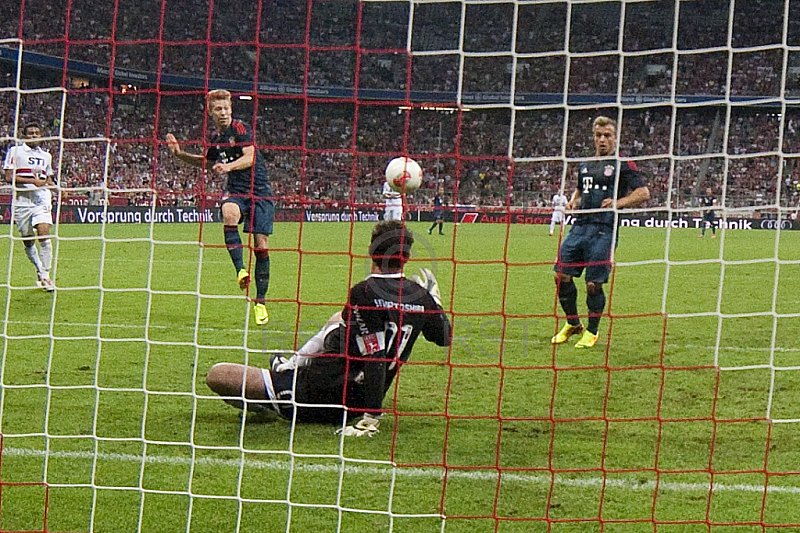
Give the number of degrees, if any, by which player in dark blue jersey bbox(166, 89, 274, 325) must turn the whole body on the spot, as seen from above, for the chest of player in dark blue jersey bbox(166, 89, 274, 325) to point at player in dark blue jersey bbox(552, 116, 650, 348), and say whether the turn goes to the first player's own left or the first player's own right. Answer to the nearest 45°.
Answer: approximately 90° to the first player's own left

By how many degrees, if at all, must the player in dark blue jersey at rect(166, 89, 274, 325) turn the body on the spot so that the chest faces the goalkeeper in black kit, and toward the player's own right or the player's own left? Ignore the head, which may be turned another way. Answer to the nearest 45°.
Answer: approximately 45° to the player's own left

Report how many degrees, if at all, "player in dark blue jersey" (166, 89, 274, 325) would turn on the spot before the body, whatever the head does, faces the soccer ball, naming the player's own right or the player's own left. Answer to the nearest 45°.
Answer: approximately 90° to the player's own left

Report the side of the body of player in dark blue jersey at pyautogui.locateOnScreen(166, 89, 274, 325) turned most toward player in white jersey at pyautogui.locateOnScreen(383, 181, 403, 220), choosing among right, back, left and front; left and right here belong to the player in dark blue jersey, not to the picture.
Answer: back

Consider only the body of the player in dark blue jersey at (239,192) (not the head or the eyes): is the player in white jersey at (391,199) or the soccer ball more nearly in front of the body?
the soccer ball

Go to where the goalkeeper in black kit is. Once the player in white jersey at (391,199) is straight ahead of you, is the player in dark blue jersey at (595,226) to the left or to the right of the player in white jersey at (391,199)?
right

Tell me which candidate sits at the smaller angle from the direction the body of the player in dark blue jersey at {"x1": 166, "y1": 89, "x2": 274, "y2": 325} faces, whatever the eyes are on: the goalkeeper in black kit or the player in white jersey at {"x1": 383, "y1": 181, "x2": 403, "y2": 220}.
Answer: the goalkeeper in black kit

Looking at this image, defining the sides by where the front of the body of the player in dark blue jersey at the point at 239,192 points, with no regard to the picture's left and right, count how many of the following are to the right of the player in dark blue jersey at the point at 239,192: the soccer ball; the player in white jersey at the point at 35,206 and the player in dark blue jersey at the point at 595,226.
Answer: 1

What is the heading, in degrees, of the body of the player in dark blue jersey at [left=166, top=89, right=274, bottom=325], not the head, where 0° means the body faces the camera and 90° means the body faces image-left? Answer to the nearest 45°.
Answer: approximately 45°

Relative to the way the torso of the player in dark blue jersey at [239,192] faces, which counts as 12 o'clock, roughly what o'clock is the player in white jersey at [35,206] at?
The player in white jersey is roughly at 3 o'clock from the player in dark blue jersey.
